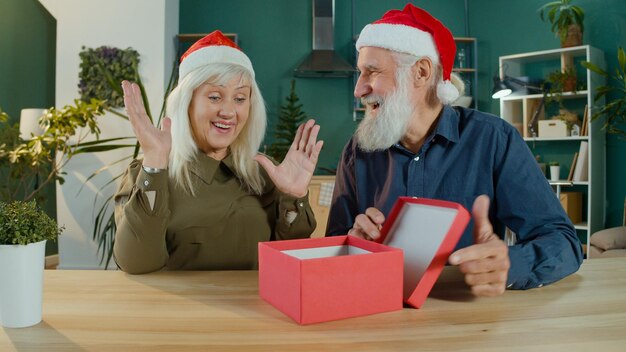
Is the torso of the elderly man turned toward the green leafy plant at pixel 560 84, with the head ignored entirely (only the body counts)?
no

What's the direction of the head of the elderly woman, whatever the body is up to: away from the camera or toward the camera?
toward the camera

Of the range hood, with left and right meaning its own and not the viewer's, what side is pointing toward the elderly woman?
front

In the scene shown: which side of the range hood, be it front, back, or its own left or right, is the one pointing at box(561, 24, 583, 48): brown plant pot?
left

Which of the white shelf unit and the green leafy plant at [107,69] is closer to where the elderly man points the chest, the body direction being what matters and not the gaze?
the green leafy plant

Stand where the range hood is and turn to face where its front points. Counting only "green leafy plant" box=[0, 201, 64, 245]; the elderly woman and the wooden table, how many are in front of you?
3

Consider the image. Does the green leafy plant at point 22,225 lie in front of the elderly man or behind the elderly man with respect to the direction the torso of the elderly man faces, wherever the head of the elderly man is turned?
in front

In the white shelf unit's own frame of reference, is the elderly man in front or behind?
in front

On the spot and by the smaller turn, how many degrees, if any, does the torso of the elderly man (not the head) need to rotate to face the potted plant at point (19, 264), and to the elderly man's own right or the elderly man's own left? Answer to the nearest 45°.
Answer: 0° — they already face it

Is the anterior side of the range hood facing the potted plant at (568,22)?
no

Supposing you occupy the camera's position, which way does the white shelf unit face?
facing the viewer and to the left of the viewer

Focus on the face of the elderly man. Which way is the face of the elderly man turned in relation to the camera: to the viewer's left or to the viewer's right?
to the viewer's left

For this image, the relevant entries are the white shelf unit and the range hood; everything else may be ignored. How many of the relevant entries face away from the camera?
0

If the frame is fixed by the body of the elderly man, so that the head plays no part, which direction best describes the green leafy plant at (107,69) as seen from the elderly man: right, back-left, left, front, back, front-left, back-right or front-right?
right

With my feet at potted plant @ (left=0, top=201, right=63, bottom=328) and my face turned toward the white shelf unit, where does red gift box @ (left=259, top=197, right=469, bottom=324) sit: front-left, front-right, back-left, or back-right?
front-right

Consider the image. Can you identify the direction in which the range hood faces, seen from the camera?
facing the viewer

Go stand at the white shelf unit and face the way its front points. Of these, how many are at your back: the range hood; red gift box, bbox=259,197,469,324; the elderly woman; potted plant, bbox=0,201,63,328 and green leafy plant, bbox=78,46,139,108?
0
